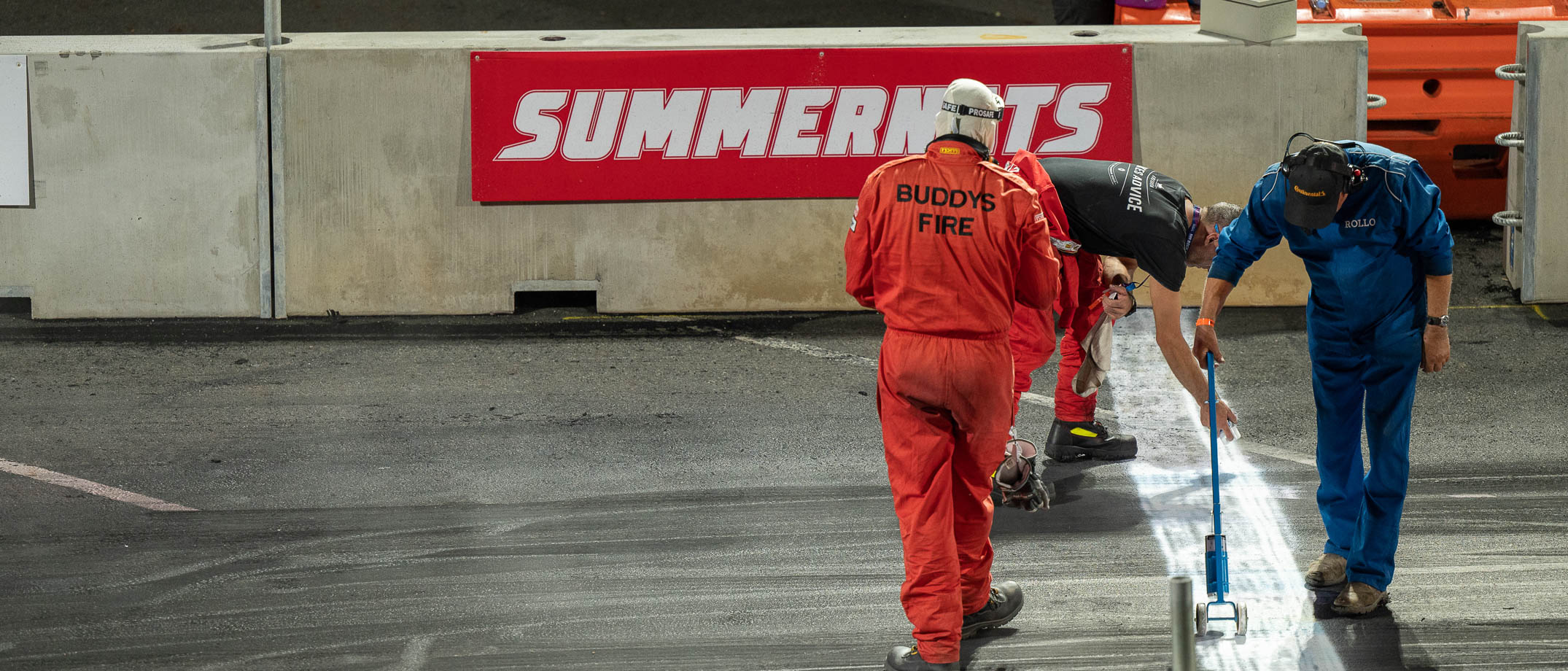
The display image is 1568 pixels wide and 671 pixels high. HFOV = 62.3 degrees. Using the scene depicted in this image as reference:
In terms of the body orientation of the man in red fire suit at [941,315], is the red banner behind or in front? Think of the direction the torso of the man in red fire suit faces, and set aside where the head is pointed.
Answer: in front

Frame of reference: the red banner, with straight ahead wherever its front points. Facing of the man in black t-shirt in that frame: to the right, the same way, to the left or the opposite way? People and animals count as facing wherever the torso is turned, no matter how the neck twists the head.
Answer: to the left

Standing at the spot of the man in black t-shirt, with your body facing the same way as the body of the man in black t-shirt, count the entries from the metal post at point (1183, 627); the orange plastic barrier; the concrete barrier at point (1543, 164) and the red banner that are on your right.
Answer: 1

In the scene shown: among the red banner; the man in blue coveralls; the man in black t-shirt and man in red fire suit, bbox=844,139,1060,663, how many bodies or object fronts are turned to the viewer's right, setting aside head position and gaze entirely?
1

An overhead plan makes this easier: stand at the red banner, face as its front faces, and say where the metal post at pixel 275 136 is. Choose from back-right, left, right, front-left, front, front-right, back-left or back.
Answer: right

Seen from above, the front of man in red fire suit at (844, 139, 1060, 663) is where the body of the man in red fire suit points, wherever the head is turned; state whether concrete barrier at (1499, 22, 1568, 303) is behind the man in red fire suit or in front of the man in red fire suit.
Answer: in front

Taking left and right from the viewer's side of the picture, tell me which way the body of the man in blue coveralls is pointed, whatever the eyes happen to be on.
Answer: facing the viewer and to the left of the viewer

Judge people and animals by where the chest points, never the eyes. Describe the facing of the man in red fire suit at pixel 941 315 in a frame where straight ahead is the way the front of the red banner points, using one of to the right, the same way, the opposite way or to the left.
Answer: the opposite way

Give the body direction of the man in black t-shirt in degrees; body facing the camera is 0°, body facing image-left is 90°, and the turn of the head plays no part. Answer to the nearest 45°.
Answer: approximately 270°

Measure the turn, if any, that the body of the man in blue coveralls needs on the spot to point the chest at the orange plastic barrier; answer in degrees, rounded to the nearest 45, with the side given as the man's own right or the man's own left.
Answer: approximately 135° to the man's own right

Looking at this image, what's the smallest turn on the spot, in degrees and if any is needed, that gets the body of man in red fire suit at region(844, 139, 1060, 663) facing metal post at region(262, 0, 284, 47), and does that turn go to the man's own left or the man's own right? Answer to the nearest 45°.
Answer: approximately 45° to the man's own left

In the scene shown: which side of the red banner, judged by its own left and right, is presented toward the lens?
front

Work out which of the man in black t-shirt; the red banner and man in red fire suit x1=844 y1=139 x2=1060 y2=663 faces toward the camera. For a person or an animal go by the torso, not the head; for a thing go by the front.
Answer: the red banner

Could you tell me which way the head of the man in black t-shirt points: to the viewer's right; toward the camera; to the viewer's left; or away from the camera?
to the viewer's right

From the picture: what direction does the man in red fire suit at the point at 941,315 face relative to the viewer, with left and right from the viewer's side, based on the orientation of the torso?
facing away from the viewer

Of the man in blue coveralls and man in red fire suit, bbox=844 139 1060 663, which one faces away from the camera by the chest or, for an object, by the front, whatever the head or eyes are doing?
the man in red fire suit

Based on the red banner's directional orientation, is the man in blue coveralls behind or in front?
in front
